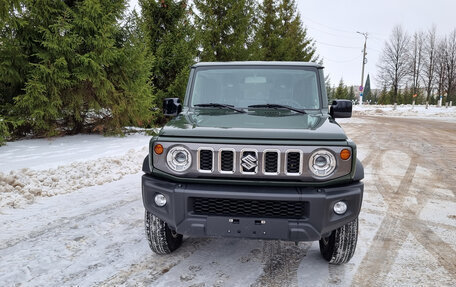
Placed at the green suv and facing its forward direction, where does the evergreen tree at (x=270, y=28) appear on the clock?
The evergreen tree is roughly at 6 o'clock from the green suv.

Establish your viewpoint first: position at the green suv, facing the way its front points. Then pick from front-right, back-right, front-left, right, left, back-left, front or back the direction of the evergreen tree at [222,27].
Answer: back

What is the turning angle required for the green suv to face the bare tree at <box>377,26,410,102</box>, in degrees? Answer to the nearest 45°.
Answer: approximately 135° to its left

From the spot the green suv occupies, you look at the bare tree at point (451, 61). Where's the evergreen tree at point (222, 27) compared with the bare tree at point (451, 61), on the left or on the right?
left

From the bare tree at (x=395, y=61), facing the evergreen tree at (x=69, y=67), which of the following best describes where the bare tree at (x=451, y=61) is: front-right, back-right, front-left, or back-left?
back-left

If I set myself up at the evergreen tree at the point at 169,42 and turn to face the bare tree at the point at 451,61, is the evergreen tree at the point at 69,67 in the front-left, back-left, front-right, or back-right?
back-right

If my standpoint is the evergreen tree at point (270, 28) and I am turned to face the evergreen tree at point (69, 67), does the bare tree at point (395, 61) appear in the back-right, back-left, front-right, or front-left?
back-left

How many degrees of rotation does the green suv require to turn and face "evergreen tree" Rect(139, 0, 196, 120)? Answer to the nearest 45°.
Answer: approximately 180°

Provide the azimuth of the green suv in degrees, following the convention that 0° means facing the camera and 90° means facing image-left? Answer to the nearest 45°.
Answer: approximately 0°

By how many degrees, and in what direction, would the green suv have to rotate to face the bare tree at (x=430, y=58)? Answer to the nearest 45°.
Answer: approximately 135° to its left

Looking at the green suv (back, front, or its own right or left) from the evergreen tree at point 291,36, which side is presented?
back

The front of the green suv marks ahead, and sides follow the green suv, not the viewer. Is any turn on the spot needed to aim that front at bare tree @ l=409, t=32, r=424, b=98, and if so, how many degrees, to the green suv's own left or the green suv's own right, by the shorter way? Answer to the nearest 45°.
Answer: approximately 135° to the green suv's own left
